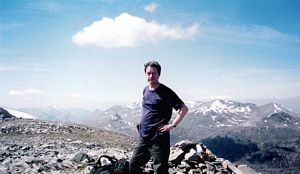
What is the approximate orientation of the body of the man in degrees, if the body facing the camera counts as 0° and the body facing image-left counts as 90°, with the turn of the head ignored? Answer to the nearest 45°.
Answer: approximately 45°

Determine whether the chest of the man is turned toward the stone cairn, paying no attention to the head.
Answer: no
